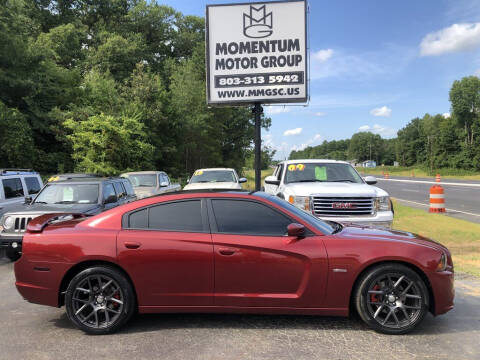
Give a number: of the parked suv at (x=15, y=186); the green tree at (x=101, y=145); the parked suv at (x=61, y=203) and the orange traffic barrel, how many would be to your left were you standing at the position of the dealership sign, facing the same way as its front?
1

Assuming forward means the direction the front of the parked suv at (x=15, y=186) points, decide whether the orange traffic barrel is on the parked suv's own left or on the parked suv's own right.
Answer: on the parked suv's own left

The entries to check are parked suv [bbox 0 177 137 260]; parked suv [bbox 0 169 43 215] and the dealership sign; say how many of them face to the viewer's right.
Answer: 0

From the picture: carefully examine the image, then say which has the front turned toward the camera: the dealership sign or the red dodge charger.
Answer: the dealership sign

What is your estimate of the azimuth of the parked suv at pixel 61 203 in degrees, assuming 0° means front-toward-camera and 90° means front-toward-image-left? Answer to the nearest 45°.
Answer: approximately 45°

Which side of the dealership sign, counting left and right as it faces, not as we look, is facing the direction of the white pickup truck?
front

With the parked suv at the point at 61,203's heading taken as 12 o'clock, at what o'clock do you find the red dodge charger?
The red dodge charger is roughly at 10 o'clock from the parked suv.

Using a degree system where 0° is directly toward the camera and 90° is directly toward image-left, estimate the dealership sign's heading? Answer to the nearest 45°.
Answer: approximately 0°

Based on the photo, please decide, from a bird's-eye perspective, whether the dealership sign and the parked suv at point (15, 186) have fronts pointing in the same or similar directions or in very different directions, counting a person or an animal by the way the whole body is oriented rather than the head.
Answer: same or similar directions

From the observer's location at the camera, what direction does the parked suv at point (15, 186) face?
facing the viewer and to the left of the viewer

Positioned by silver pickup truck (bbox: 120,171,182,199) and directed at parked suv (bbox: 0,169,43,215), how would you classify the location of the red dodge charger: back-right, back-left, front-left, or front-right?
front-left

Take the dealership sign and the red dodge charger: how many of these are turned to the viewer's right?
1

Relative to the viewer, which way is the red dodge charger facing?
to the viewer's right

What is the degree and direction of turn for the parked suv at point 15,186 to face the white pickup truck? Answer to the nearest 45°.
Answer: approximately 90° to its left

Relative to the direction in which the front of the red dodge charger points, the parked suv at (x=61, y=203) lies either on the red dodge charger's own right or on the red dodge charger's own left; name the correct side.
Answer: on the red dodge charger's own left
